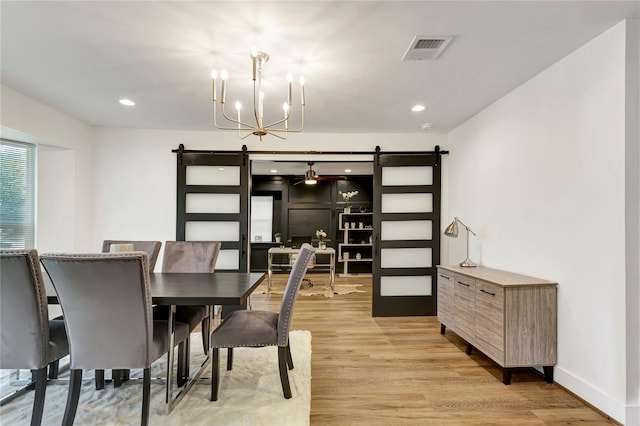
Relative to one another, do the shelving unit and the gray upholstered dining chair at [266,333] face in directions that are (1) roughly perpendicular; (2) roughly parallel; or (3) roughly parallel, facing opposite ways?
roughly perpendicular

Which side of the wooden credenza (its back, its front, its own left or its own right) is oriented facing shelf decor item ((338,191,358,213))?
right

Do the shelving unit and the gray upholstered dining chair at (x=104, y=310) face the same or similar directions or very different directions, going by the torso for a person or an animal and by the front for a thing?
very different directions

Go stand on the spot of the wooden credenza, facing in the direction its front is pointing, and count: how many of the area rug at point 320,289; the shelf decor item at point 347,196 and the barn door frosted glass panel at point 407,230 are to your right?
3

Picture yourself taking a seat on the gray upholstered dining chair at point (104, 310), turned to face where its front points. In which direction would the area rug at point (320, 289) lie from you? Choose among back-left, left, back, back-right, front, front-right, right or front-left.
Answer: front

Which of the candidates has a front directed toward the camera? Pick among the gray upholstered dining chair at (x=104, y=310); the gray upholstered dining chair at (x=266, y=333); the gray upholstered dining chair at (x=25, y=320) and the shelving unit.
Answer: the shelving unit

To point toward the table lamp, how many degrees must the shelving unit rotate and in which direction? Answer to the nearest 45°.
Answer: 0° — it already faces it

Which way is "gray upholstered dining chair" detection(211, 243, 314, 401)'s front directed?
to the viewer's left

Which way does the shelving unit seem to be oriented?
toward the camera

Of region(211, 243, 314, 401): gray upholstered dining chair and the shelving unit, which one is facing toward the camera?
the shelving unit

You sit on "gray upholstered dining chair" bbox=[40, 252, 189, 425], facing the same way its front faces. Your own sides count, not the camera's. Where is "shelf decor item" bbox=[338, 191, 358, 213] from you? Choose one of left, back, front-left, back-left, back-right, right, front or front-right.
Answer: front

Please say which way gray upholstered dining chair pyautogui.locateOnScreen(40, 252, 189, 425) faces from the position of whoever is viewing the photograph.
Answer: facing away from the viewer and to the right of the viewer

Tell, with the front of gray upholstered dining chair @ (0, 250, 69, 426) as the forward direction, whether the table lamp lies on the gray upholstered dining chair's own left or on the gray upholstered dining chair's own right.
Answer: on the gray upholstered dining chair's own right

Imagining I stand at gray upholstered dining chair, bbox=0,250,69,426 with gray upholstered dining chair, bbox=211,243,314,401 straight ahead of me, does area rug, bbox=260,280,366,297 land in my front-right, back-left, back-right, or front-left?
front-left

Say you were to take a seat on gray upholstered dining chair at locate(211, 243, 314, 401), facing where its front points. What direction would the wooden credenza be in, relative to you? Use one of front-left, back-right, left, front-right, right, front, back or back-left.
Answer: back

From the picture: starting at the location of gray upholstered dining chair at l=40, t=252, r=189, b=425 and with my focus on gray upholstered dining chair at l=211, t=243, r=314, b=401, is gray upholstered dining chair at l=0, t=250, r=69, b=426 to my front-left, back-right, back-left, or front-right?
back-left

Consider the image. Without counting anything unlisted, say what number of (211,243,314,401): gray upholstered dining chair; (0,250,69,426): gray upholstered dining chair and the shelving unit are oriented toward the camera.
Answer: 1

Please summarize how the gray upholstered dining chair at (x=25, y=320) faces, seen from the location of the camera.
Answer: facing away from the viewer and to the right of the viewer

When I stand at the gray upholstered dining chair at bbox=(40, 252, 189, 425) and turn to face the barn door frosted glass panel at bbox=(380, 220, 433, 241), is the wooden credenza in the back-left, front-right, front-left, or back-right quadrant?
front-right
